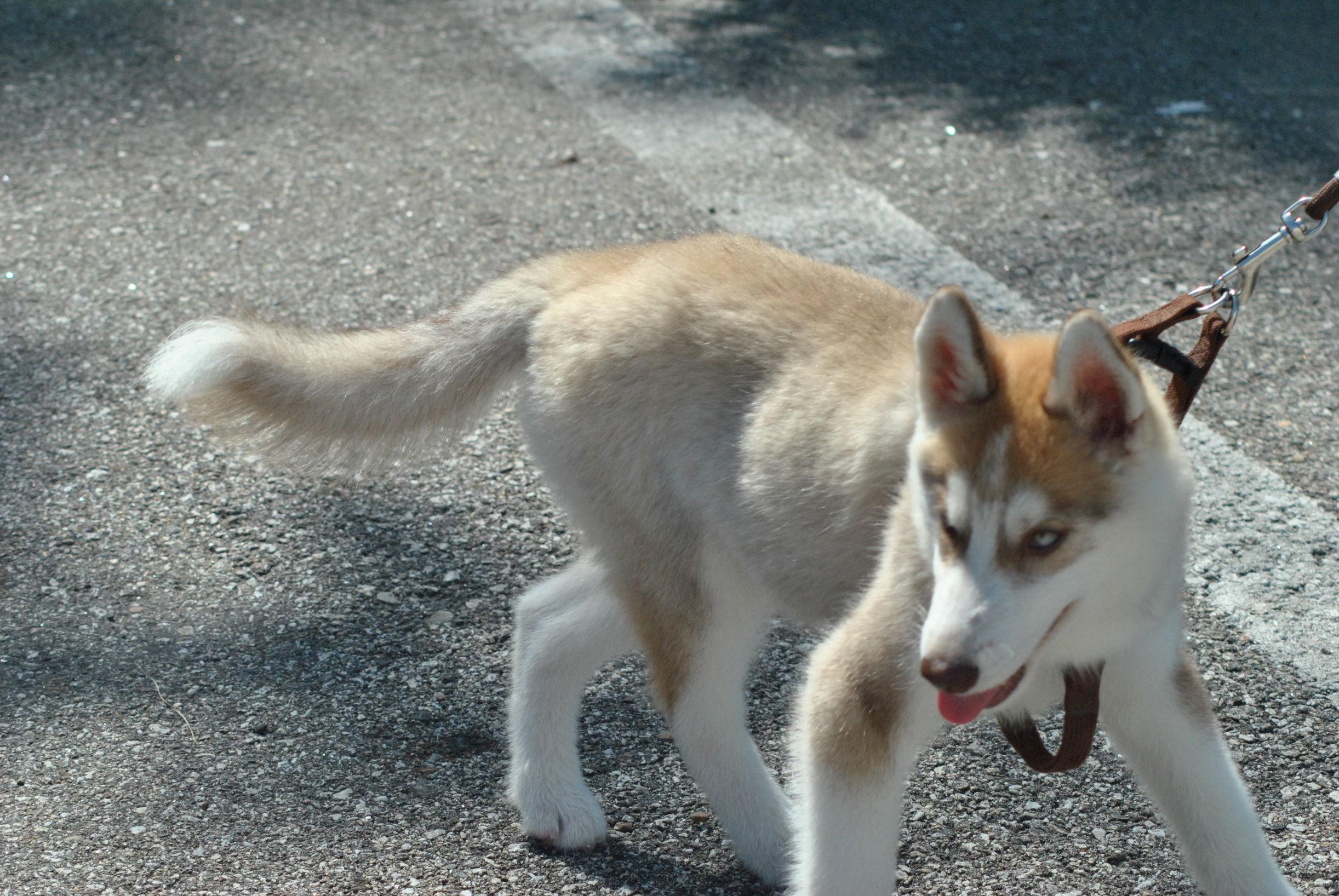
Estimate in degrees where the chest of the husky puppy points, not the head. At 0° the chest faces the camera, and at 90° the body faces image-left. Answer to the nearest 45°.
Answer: approximately 315°
